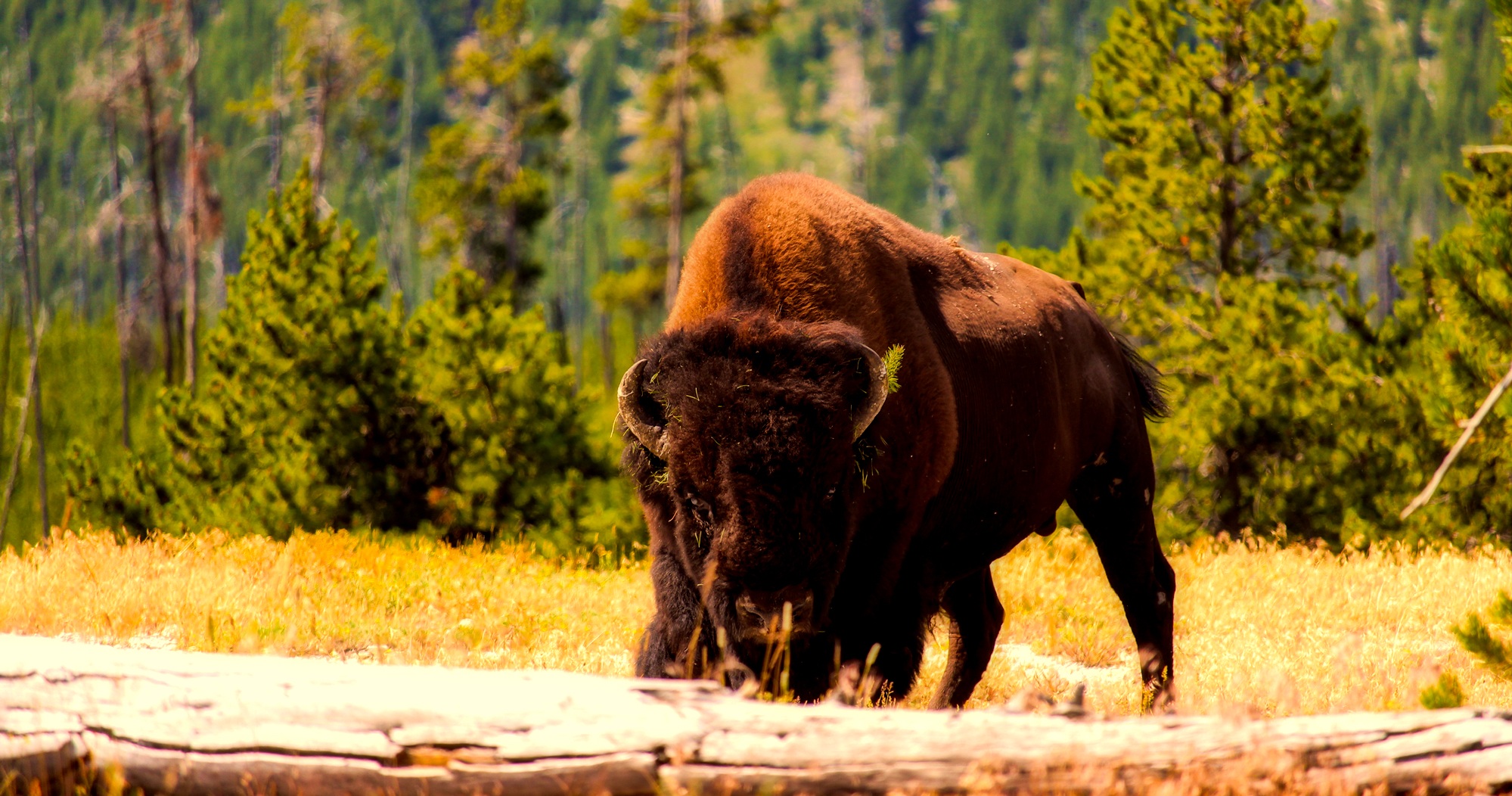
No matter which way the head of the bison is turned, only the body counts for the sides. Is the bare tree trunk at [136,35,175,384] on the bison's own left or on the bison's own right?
on the bison's own right

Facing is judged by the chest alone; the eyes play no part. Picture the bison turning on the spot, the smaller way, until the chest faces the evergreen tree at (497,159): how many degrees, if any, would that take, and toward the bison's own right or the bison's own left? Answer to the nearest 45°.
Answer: approximately 135° to the bison's own right

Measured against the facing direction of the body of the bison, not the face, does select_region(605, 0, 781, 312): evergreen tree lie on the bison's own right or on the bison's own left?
on the bison's own right

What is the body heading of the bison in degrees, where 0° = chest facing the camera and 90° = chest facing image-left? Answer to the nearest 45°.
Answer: approximately 45°

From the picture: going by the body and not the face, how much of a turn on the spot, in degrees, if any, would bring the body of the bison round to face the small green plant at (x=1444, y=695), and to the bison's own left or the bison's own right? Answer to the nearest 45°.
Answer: approximately 90° to the bison's own left

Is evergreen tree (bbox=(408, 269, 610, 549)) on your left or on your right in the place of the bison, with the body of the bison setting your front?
on your right

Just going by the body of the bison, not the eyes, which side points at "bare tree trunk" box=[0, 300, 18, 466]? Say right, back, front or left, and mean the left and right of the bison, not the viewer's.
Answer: right
